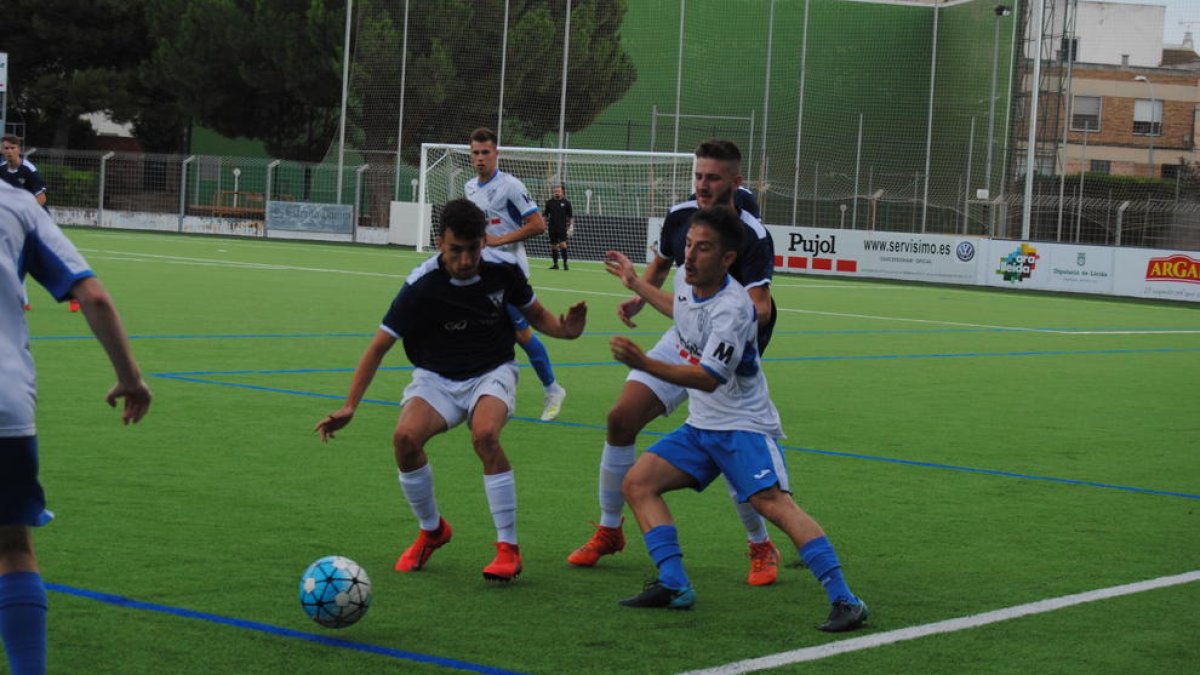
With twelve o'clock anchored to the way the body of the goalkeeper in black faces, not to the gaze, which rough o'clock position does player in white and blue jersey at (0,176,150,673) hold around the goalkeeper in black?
The player in white and blue jersey is roughly at 12 o'clock from the goalkeeper in black.

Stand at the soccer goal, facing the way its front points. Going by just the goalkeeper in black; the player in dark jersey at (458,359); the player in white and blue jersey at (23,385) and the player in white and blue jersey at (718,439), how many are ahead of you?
4

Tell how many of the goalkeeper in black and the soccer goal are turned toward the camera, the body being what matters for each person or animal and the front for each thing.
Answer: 2

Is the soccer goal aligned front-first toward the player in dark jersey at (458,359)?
yes

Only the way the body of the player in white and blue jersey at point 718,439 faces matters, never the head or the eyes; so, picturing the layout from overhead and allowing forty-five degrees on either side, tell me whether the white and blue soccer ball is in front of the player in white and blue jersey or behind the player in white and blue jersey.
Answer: in front

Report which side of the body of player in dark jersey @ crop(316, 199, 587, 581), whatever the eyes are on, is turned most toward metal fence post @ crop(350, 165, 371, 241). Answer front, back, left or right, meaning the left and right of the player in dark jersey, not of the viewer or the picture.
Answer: back

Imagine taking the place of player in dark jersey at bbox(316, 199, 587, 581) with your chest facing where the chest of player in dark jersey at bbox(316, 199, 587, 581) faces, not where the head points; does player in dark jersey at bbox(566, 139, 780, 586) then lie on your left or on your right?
on your left

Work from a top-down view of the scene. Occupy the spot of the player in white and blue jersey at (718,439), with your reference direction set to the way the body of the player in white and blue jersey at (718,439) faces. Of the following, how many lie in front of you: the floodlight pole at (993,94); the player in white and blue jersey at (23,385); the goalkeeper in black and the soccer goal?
1

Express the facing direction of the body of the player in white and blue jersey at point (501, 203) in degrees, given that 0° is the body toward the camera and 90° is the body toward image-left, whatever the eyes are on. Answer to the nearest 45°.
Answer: approximately 45°

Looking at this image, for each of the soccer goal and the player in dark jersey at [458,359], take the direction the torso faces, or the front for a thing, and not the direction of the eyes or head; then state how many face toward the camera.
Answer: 2

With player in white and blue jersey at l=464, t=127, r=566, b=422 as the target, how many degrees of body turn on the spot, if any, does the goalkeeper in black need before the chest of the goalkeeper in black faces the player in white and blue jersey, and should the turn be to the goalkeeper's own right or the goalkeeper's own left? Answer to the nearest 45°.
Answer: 0° — they already face them

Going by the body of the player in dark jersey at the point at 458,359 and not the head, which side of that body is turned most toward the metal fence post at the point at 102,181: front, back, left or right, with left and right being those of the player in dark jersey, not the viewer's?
back

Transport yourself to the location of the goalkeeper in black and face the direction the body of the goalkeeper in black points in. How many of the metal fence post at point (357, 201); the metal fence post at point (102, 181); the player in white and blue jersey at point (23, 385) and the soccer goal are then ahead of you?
1

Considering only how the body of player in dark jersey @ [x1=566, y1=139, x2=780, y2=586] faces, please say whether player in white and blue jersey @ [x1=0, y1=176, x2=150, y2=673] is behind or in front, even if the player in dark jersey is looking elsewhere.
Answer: in front

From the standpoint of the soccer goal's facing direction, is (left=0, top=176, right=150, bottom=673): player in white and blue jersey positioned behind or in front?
in front
